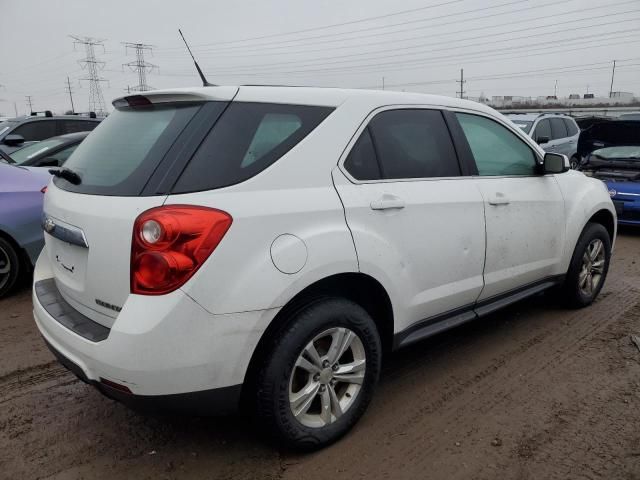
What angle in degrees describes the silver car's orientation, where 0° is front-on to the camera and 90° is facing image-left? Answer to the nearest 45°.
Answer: approximately 45°

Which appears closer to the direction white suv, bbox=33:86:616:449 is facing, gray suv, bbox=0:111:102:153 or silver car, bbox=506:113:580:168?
the silver car

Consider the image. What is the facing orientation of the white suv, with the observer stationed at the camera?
facing away from the viewer and to the right of the viewer

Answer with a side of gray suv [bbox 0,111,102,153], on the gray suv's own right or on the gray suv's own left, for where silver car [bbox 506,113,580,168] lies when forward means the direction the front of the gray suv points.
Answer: on the gray suv's own left

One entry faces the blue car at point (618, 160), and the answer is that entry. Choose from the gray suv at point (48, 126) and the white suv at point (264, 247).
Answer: the white suv

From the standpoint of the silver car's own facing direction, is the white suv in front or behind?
in front

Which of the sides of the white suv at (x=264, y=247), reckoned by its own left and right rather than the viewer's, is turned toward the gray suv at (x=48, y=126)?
left

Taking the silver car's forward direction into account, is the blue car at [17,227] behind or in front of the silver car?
in front

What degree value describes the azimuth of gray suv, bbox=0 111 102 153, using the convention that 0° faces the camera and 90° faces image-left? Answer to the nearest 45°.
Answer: approximately 45°

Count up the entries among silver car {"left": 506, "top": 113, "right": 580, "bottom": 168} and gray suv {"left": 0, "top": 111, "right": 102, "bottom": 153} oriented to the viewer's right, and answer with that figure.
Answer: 0

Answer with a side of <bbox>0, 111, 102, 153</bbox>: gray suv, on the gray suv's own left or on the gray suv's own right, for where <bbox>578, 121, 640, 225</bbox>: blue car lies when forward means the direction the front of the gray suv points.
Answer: on the gray suv's own left
